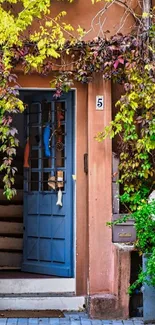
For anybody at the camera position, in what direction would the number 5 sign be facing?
facing the viewer
